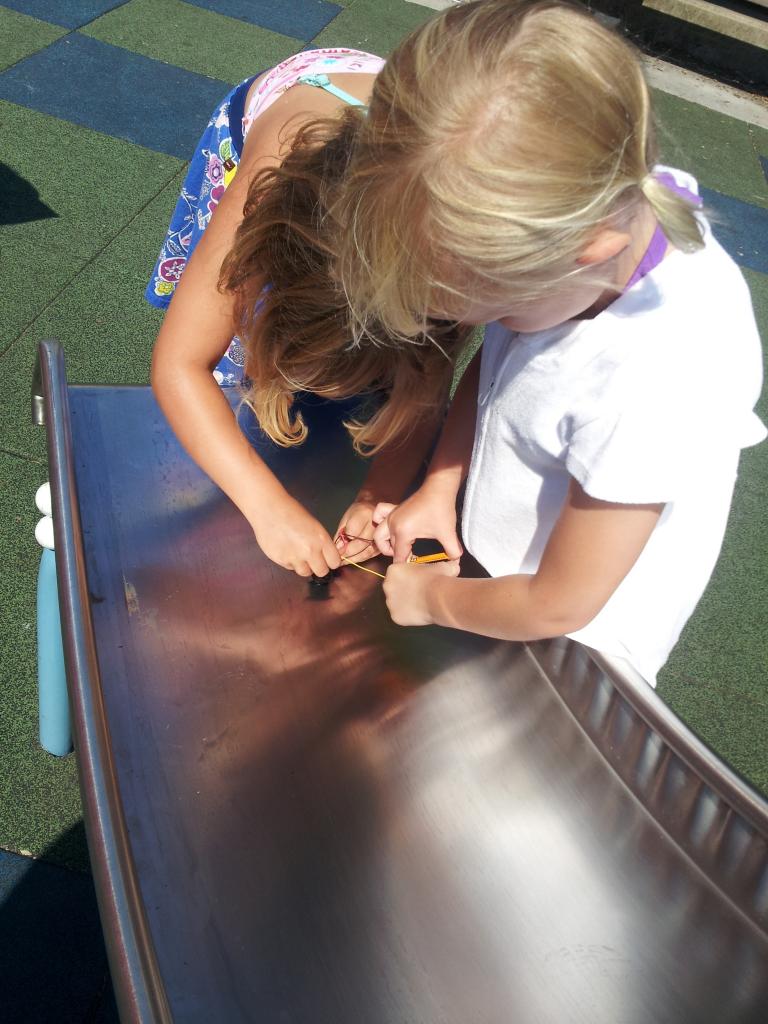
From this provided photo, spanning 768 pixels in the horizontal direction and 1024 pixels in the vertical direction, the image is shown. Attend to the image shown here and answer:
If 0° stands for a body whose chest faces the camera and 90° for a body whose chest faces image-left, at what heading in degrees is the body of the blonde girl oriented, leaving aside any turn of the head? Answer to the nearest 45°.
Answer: approximately 90°
